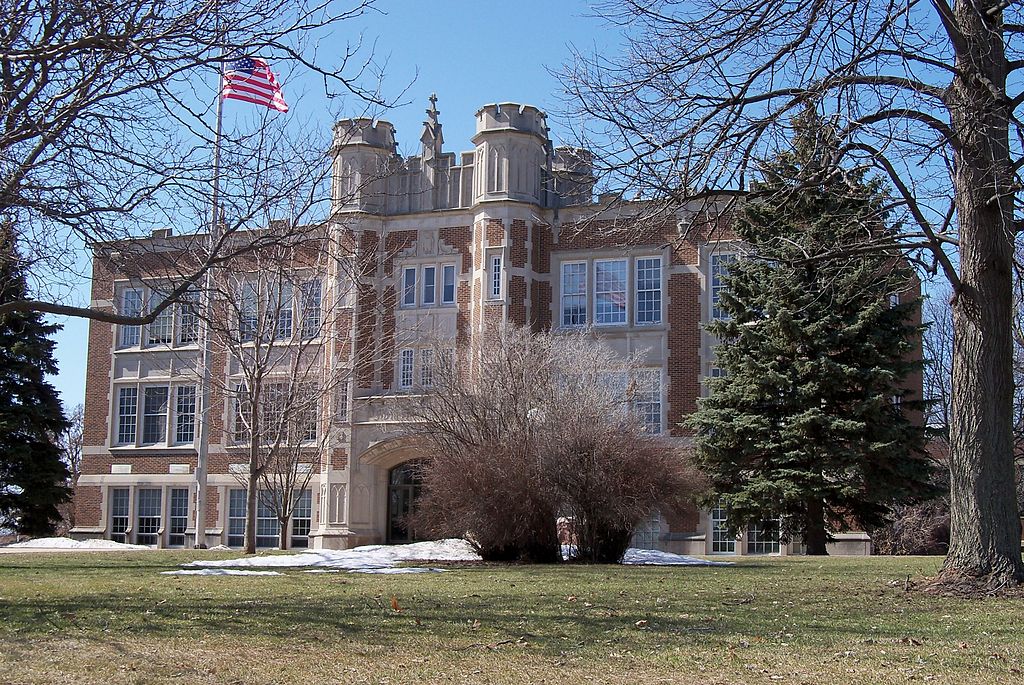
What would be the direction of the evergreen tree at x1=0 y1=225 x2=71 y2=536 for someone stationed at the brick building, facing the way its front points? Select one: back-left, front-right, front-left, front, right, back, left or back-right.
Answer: front-right

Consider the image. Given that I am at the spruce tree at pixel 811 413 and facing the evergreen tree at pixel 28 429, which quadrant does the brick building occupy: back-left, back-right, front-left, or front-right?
front-right

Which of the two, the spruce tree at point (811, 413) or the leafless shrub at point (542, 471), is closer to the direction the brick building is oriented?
the leafless shrub

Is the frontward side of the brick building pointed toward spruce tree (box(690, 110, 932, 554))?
no

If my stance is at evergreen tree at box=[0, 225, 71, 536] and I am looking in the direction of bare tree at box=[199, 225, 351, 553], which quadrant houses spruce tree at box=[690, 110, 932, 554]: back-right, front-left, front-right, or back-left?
front-left

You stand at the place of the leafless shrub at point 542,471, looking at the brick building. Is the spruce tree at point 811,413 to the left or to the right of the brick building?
right

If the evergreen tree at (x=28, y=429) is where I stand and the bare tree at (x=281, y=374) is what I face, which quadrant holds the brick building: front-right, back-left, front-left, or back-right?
front-left

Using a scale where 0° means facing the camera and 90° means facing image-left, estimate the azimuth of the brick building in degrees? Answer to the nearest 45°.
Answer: approximately 45°

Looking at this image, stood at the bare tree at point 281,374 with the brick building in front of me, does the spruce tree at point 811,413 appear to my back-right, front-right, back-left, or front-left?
front-right

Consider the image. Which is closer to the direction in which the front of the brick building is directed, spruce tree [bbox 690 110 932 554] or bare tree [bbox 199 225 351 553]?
the bare tree

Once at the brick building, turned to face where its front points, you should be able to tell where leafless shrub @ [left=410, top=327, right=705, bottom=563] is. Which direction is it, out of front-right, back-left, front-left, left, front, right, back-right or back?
front-left
